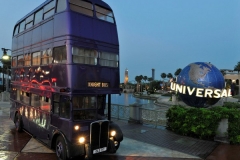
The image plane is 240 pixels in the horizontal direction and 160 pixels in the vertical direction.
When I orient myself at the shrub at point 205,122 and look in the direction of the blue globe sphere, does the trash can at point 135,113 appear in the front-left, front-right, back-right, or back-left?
front-left

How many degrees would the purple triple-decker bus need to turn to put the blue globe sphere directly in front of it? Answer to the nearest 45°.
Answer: approximately 90° to its left

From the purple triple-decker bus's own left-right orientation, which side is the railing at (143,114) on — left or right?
on its left

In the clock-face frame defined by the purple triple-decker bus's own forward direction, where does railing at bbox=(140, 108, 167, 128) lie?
The railing is roughly at 9 o'clock from the purple triple-decker bus.

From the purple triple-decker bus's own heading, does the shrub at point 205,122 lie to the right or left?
on its left

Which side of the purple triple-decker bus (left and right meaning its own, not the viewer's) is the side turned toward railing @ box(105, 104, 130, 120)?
left

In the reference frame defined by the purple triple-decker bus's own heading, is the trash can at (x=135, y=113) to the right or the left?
on its left

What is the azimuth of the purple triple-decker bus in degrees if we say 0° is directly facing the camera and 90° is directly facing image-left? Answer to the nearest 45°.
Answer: approximately 315°

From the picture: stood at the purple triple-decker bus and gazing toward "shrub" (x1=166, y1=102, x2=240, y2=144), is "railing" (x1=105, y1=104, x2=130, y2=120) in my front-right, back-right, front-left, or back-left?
front-left
